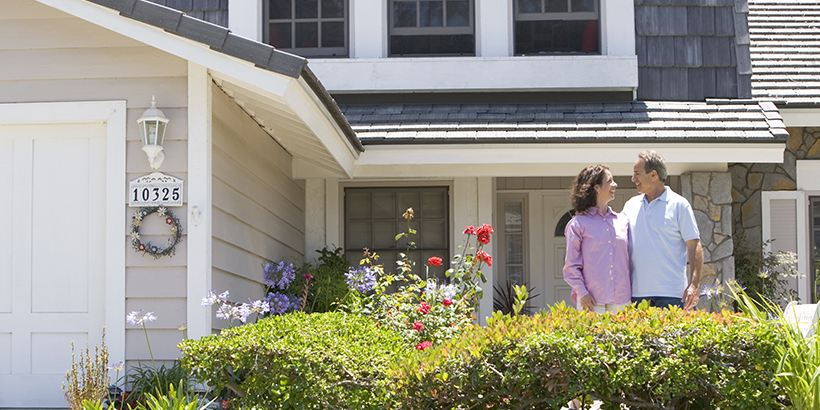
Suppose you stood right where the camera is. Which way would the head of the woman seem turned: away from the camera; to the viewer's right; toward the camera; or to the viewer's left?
to the viewer's right

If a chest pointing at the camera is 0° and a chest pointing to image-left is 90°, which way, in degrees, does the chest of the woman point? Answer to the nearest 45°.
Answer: approximately 315°

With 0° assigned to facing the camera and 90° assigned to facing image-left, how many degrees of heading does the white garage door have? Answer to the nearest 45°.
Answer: approximately 0°

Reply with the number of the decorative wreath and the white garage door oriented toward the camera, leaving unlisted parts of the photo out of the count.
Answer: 2

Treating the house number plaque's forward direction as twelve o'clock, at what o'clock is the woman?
The woman is roughly at 10 o'clock from the house number plaque.

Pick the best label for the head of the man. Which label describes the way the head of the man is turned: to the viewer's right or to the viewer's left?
to the viewer's left

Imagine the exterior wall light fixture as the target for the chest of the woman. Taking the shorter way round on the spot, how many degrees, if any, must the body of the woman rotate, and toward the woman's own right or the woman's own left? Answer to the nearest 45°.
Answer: approximately 135° to the woman's own right

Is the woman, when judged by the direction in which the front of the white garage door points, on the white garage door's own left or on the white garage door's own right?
on the white garage door's own left
